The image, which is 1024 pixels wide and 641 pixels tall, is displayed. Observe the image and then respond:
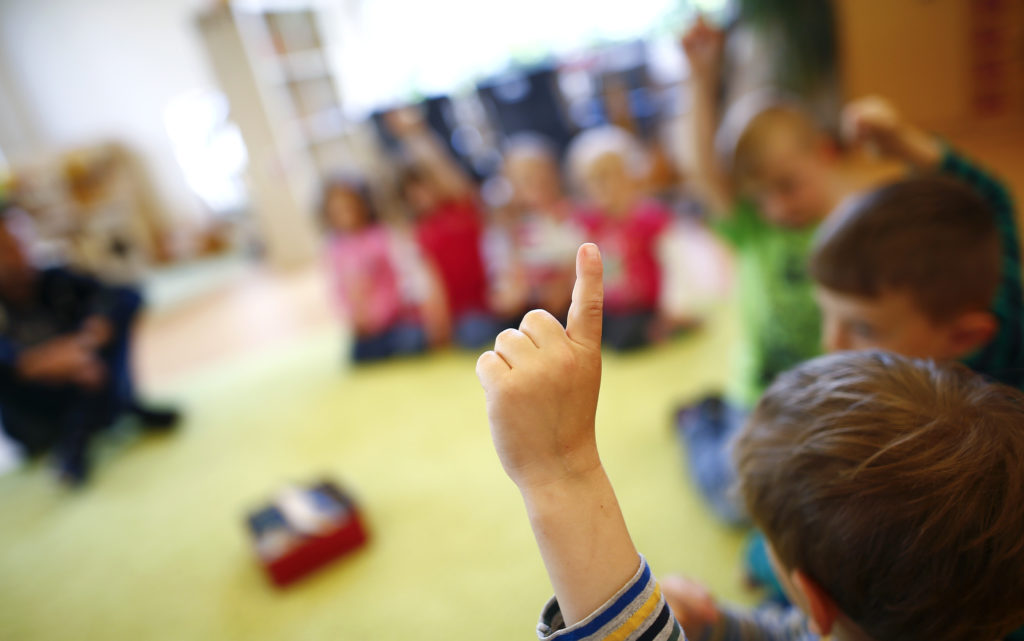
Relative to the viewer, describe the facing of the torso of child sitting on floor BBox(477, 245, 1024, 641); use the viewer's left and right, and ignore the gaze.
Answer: facing away from the viewer and to the left of the viewer

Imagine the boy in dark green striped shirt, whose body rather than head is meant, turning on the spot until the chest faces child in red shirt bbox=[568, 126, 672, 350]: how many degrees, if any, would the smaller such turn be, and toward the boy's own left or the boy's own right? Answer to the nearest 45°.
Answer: approximately 45° to the boy's own right

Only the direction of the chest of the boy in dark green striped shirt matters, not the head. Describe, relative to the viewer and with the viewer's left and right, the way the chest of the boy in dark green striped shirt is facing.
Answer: facing to the left of the viewer

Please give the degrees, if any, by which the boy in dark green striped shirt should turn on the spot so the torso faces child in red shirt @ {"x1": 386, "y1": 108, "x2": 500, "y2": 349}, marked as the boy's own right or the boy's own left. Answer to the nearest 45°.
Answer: approximately 45° to the boy's own right

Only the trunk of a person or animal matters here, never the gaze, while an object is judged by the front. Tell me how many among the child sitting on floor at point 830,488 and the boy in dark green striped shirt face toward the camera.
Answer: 0

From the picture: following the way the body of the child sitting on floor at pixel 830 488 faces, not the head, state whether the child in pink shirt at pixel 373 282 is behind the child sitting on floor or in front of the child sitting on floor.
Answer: in front

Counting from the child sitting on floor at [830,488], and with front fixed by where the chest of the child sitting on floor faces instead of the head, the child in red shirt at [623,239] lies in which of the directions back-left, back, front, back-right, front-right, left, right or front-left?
front-right

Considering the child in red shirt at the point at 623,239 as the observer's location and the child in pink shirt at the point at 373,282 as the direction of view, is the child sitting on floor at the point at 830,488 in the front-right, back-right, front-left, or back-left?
back-left
